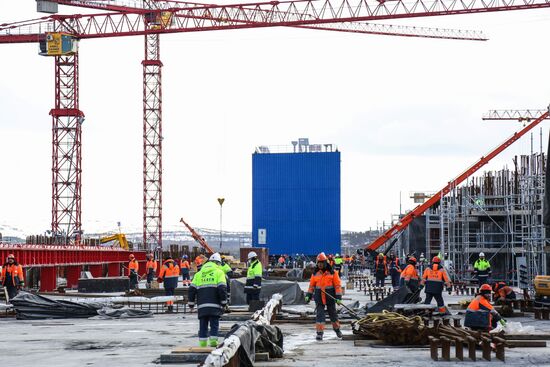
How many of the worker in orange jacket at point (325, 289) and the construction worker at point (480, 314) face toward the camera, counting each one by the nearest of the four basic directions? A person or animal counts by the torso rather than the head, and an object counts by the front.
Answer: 1

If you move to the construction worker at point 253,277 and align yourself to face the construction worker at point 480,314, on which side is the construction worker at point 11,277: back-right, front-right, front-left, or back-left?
back-right

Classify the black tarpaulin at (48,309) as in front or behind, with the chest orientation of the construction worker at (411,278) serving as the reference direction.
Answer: in front

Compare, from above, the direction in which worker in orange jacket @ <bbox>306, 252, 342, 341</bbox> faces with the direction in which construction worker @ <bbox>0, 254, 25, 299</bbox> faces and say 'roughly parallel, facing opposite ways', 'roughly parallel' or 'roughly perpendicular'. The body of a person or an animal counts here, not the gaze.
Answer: roughly parallel

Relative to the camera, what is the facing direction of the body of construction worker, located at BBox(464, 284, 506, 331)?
to the viewer's right

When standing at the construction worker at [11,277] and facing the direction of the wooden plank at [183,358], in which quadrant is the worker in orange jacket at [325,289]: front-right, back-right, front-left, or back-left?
front-left

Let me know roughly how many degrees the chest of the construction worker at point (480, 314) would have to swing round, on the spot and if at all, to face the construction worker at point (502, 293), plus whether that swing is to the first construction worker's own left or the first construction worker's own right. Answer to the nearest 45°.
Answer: approximately 90° to the first construction worker's own left

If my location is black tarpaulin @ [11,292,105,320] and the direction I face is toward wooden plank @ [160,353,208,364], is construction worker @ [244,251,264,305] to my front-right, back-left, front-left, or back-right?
front-left

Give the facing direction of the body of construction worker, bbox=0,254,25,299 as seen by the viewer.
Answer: toward the camera

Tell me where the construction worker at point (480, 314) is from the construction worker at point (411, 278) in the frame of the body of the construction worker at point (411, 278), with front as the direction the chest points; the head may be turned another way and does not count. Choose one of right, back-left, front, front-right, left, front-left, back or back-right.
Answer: left

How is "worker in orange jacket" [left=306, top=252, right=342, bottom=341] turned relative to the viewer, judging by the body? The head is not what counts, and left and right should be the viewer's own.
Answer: facing the viewer

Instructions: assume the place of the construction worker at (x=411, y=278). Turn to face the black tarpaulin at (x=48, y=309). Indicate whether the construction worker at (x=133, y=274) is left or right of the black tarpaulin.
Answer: right

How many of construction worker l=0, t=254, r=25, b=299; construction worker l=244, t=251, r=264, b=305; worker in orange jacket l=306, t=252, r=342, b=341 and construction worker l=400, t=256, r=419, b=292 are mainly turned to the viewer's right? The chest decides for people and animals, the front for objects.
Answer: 0
